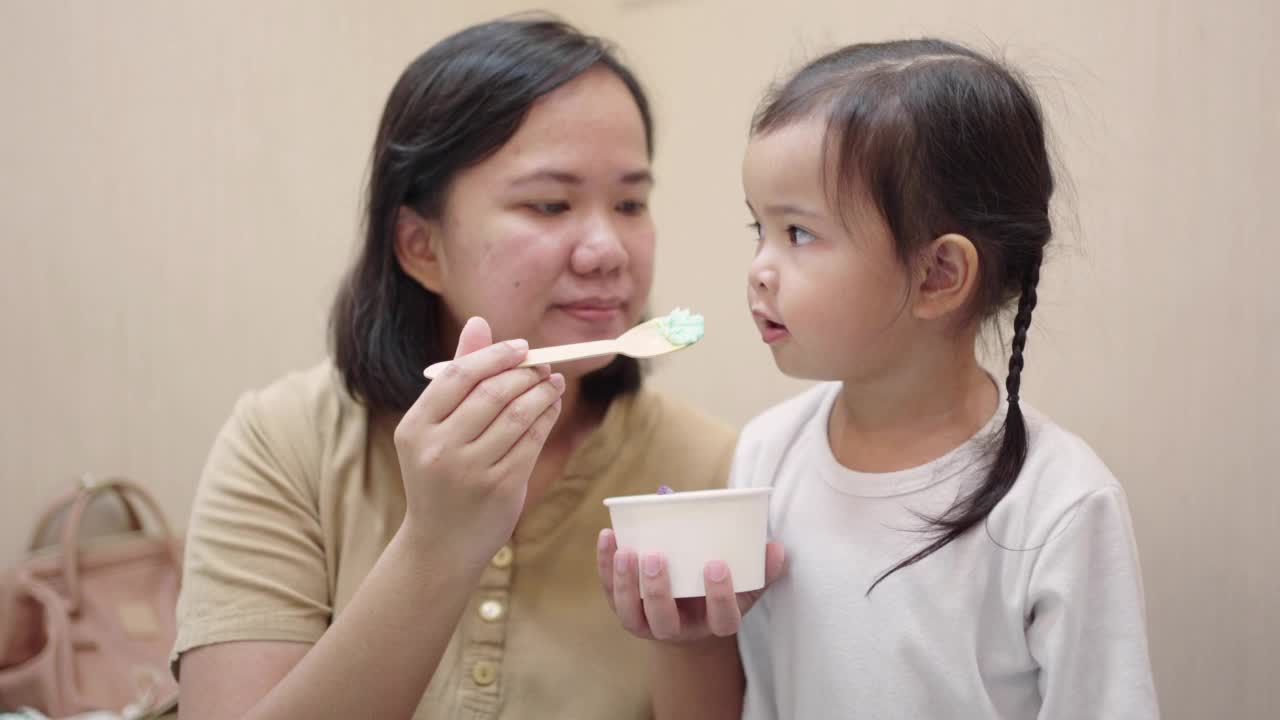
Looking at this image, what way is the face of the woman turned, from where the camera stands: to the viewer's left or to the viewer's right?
to the viewer's right

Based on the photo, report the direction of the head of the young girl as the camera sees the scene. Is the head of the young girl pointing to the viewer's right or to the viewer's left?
to the viewer's left

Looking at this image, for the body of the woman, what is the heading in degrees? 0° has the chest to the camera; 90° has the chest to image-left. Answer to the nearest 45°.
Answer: approximately 315°

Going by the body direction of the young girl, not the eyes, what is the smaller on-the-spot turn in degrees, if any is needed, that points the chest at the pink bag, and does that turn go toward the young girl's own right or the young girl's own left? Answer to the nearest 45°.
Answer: approximately 45° to the young girl's own right

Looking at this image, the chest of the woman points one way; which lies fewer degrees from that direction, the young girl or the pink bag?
the young girl

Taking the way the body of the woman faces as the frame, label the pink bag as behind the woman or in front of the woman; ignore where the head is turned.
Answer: behind

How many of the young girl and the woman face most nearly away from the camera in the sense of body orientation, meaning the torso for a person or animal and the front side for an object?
0

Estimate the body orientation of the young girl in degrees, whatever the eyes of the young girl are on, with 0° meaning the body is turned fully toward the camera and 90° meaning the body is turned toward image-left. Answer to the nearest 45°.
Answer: approximately 45°
